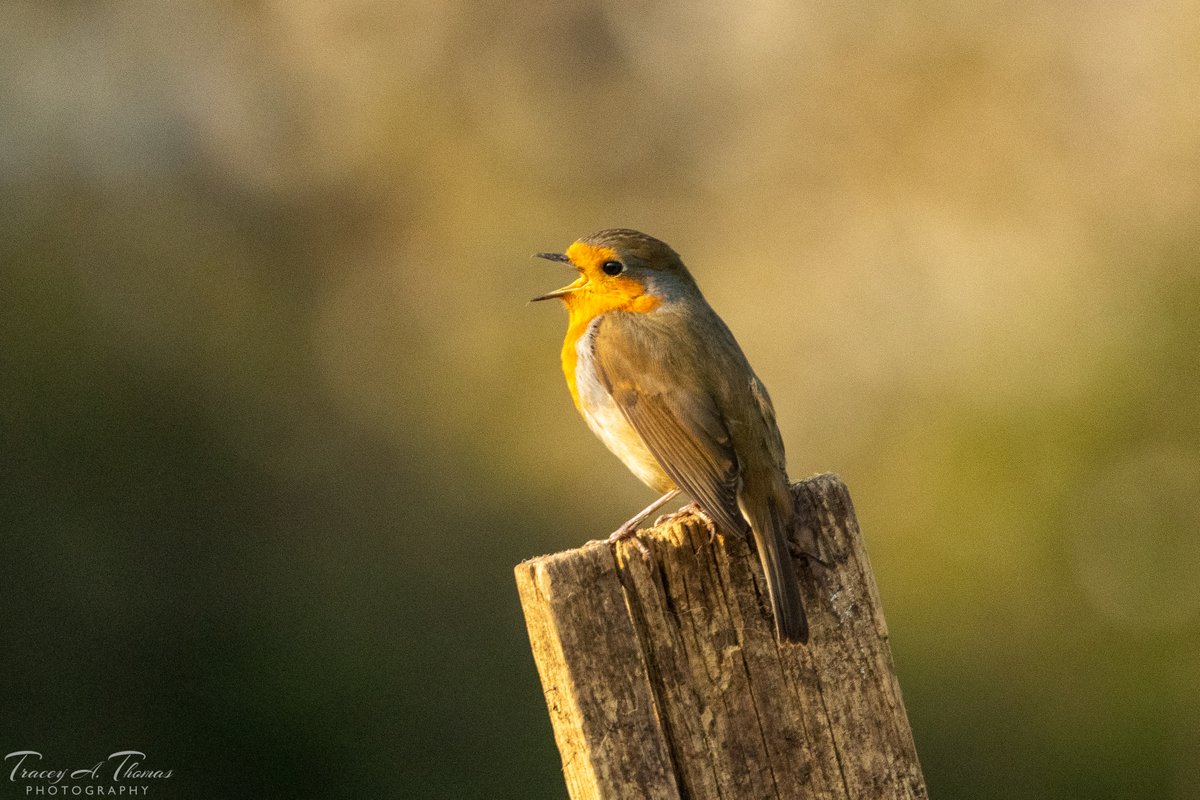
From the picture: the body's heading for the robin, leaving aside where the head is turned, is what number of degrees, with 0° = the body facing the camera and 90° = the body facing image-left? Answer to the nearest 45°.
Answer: approximately 90°
